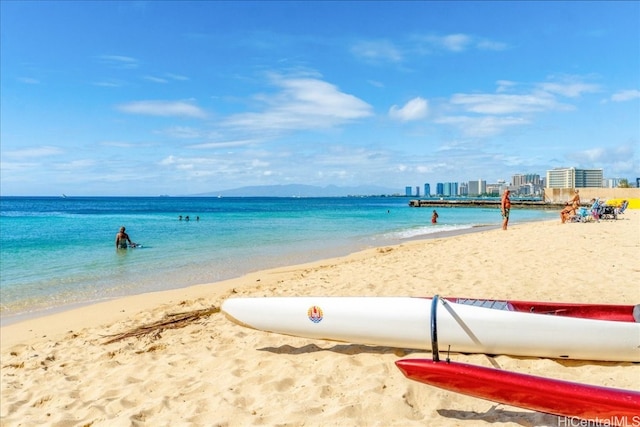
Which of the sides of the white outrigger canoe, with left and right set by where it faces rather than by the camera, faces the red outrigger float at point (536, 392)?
left

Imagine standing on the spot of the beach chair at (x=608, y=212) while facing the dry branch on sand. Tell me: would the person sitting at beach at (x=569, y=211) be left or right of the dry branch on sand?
right

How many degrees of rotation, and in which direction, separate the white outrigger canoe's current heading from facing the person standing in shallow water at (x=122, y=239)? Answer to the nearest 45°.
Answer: approximately 45° to its right

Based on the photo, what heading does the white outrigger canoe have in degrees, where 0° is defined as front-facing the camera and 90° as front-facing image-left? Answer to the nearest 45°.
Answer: approximately 90°

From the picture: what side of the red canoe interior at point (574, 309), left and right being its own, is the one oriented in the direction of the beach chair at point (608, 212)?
right

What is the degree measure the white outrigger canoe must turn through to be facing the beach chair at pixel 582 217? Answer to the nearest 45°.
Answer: approximately 90° to its right

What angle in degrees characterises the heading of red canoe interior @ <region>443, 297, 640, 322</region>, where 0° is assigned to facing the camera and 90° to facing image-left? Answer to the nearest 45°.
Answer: approximately 90°

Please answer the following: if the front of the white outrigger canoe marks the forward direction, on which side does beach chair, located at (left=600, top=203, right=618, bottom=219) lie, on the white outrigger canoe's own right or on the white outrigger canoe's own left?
on the white outrigger canoe's own right

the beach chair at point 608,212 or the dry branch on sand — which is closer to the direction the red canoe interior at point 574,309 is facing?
the dry branch on sand

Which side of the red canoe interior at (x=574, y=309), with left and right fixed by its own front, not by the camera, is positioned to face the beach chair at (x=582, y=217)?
right
